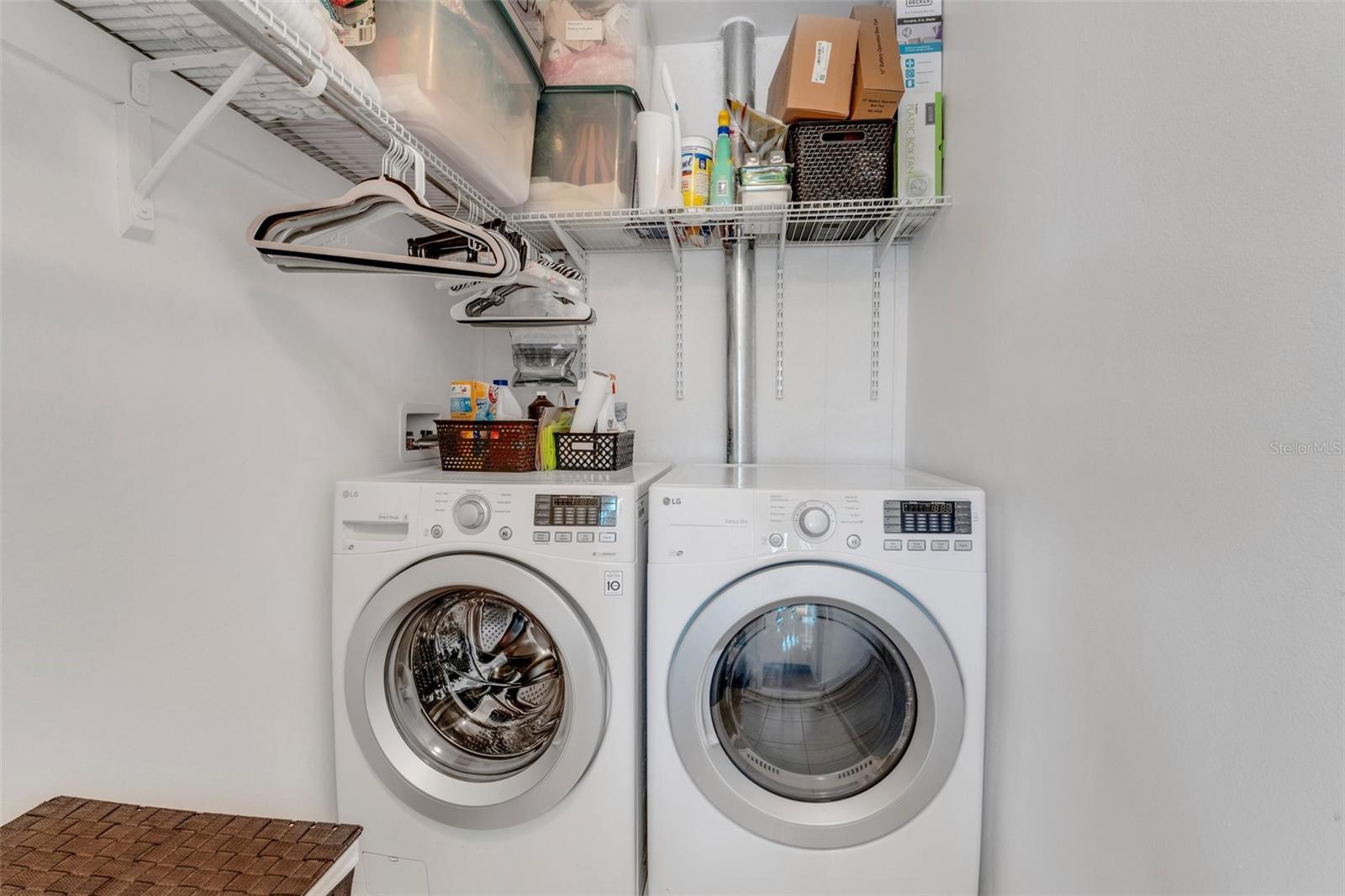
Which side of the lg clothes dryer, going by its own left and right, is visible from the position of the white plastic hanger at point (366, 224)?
right

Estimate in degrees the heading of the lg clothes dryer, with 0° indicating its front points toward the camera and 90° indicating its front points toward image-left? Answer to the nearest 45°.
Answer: approximately 0°

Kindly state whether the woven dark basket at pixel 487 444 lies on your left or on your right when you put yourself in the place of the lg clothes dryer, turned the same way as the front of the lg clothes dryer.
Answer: on your right

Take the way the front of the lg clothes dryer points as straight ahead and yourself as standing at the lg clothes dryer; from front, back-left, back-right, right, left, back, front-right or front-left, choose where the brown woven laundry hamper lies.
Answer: front-right

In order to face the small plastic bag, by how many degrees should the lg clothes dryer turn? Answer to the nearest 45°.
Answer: approximately 135° to its right
